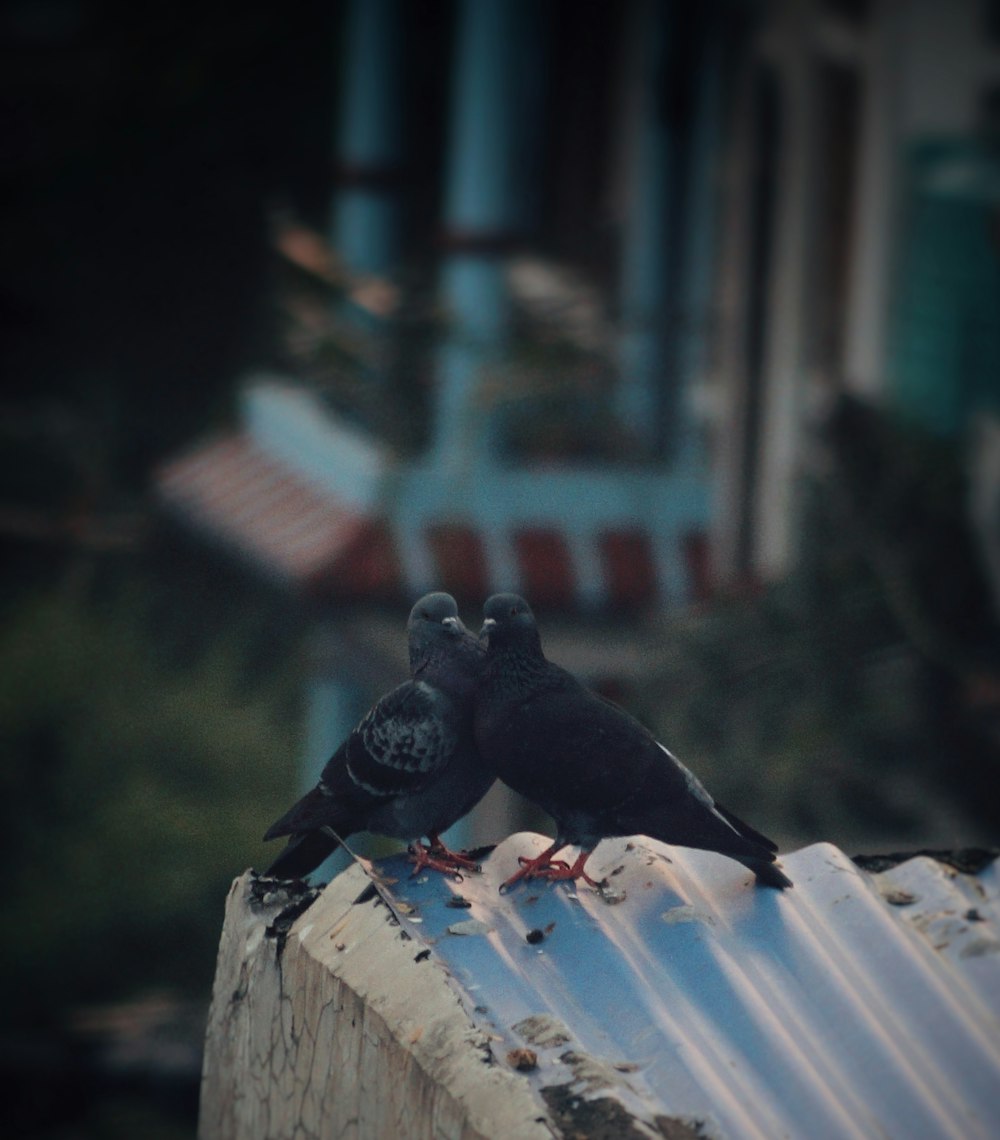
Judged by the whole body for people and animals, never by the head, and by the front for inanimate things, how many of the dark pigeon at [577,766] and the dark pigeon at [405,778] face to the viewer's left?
1

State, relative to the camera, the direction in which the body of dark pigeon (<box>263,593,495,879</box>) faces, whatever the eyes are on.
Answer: to the viewer's right

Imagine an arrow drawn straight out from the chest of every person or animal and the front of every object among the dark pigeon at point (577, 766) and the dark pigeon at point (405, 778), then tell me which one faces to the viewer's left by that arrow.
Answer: the dark pigeon at point (577, 766)

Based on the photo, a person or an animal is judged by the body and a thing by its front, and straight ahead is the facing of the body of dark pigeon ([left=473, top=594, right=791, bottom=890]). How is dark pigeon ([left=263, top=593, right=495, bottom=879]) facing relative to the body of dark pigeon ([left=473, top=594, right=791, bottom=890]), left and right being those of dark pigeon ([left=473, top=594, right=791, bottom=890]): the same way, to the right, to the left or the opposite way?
the opposite way

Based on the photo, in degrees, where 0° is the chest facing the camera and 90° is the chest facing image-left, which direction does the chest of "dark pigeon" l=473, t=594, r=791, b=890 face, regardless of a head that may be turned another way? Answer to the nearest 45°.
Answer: approximately 90°
